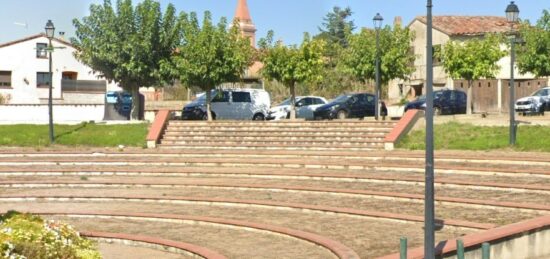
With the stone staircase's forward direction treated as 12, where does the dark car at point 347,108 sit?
The dark car is roughly at 7 o'clock from the stone staircase.

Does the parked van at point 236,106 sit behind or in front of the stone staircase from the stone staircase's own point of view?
behind

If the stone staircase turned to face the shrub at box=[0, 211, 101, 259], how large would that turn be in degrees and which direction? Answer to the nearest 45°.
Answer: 0° — it already faces it

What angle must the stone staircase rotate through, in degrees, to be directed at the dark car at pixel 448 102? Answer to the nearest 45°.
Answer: approximately 135° to its left

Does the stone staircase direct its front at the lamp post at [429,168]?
yes

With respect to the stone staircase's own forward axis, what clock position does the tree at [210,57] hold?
The tree is roughly at 5 o'clock from the stone staircase.

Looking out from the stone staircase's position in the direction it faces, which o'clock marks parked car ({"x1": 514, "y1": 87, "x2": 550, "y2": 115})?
The parked car is roughly at 8 o'clock from the stone staircase.

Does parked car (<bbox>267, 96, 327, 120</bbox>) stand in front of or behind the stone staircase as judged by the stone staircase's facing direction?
behind

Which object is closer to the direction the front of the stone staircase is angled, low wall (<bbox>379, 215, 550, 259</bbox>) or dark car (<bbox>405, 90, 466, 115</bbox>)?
the low wall

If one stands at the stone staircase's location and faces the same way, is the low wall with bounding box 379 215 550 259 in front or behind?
in front

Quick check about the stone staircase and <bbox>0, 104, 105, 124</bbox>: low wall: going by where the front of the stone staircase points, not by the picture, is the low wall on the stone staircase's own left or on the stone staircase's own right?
on the stone staircase's own right

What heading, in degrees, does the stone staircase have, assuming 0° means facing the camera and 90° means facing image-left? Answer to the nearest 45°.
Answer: approximately 0°
